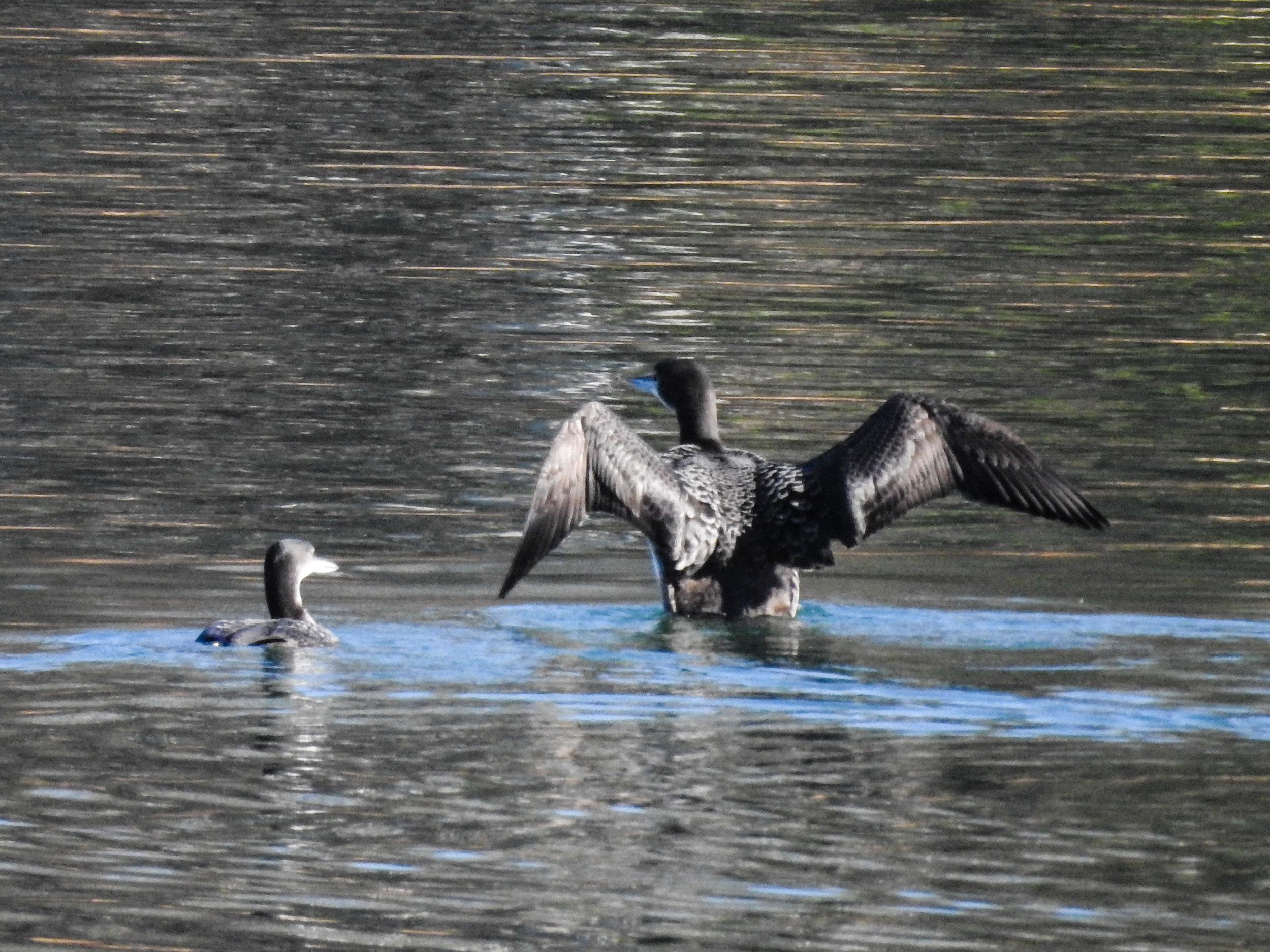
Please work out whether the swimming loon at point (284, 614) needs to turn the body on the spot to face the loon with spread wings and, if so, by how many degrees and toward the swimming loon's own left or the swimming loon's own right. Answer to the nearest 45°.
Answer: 0° — it already faces it

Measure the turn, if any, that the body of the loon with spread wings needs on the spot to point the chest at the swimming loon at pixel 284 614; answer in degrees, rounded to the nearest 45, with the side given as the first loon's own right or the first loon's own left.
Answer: approximately 90° to the first loon's own left

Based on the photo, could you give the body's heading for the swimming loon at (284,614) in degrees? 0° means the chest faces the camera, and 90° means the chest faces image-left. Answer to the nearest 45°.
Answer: approximately 270°

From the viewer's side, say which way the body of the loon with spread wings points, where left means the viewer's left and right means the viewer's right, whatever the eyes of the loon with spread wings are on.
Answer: facing away from the viewer and to the left of the viewer

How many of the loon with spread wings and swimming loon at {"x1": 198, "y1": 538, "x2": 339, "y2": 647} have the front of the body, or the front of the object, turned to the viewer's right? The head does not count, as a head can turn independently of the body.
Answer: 1
